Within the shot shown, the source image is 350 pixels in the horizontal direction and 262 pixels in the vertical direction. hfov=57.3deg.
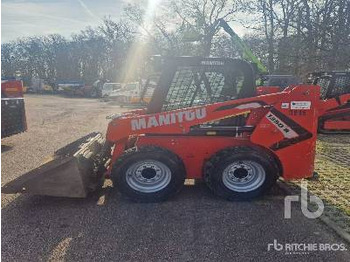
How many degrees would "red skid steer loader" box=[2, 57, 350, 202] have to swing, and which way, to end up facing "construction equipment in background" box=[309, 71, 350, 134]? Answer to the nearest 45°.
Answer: approximately 135° to its right

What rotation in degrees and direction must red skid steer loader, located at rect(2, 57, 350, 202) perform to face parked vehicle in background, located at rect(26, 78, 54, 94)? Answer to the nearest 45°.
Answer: approximately 45° to its right

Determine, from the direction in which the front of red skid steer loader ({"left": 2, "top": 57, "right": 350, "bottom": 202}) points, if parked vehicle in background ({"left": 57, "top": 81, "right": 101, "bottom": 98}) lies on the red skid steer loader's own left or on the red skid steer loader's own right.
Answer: on the red skid steer loader's own right

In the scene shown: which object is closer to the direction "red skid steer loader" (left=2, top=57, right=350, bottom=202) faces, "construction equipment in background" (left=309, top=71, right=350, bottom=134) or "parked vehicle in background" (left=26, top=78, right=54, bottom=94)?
the parked vehicle in background

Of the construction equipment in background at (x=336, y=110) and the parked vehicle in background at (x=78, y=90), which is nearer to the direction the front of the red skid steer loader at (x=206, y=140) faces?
the parked vehicle in background

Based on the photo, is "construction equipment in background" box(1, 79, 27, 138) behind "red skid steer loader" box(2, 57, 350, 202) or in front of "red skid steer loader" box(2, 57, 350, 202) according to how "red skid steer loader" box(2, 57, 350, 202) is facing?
in front

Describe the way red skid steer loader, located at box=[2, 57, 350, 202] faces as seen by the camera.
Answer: facing to the left of the viewer

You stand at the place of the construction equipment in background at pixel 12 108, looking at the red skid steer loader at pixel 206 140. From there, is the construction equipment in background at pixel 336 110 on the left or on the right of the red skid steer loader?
left

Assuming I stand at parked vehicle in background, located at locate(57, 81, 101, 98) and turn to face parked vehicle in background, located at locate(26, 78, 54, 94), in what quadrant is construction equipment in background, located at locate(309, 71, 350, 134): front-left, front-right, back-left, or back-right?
back-left
